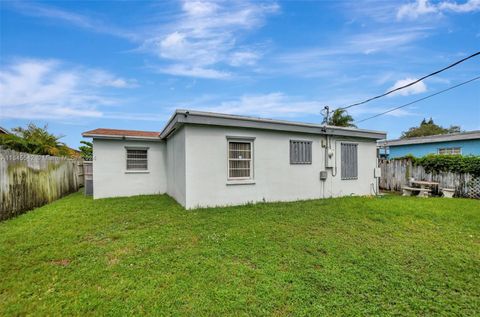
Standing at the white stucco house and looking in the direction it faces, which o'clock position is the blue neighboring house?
The blue neighboring house is roughly at 2 o'clock from the white stucco house.

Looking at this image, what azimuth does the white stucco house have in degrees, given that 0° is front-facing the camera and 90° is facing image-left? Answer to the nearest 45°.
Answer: approximately 180°

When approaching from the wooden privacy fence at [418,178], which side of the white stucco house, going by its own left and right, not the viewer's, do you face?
right

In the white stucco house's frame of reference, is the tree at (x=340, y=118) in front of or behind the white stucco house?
in front

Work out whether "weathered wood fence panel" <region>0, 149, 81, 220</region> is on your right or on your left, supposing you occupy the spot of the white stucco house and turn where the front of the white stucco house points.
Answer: on your left

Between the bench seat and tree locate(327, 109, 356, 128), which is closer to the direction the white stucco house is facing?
the tree

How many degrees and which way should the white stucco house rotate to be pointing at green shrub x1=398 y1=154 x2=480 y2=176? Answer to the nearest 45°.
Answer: approximately 90° to its right

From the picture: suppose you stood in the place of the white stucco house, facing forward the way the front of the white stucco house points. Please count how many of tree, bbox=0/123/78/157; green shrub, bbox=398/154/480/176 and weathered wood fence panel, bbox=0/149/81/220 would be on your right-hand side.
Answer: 1

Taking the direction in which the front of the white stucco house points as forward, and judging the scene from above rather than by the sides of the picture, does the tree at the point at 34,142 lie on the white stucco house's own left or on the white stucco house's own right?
on the white stucco house's own left

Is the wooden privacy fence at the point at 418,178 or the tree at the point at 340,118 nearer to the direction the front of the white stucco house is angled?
the tree
